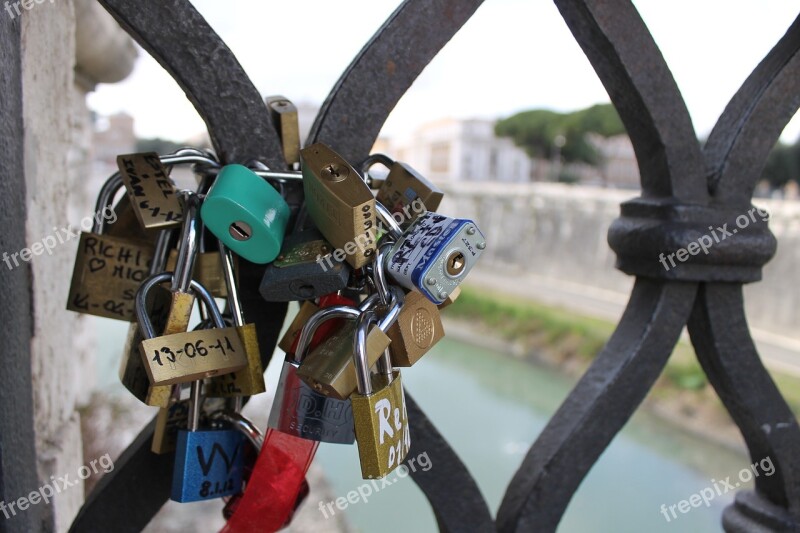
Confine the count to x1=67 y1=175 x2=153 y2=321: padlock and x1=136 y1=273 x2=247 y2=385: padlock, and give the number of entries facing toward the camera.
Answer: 2

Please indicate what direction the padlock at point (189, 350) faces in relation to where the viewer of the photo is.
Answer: facing the viewer

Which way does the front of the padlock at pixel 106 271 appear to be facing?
toward the camera

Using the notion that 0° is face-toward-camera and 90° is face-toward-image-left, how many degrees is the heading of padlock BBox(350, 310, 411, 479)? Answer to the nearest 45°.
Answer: approximately 315°
